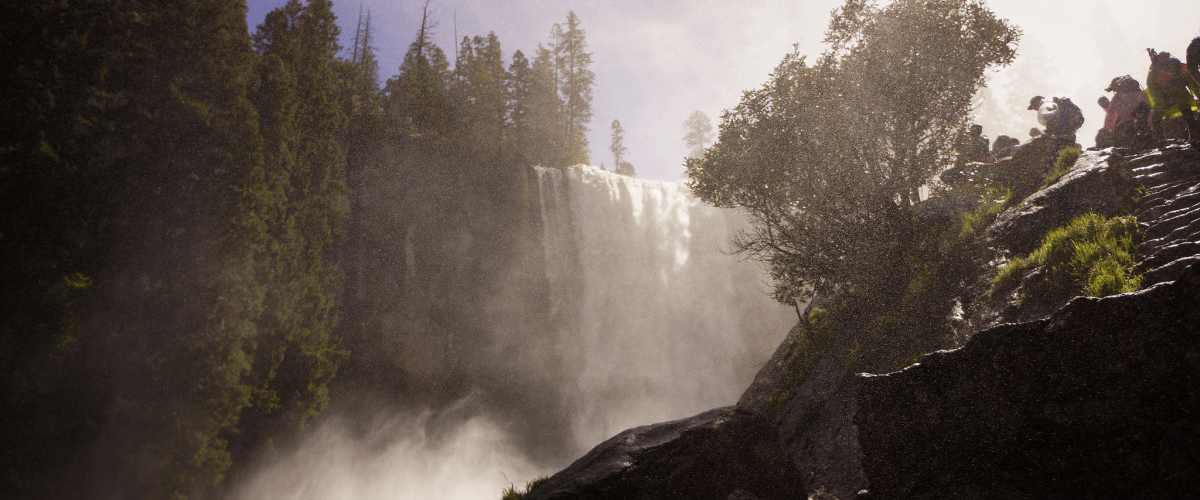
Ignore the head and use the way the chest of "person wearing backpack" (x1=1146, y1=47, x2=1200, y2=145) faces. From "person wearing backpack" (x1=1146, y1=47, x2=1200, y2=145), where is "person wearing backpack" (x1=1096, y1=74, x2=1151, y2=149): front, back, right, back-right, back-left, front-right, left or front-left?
left

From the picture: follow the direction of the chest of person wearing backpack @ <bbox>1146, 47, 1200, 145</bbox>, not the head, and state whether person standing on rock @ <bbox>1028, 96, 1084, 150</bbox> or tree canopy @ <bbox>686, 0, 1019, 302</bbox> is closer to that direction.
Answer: the person standing on rock

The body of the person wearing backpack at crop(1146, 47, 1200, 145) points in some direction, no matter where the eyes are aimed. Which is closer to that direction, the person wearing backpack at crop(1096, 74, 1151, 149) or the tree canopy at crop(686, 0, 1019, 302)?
the person wearing backpack

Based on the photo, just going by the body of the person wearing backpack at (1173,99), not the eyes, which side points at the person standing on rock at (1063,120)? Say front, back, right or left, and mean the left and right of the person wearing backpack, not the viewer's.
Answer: front
